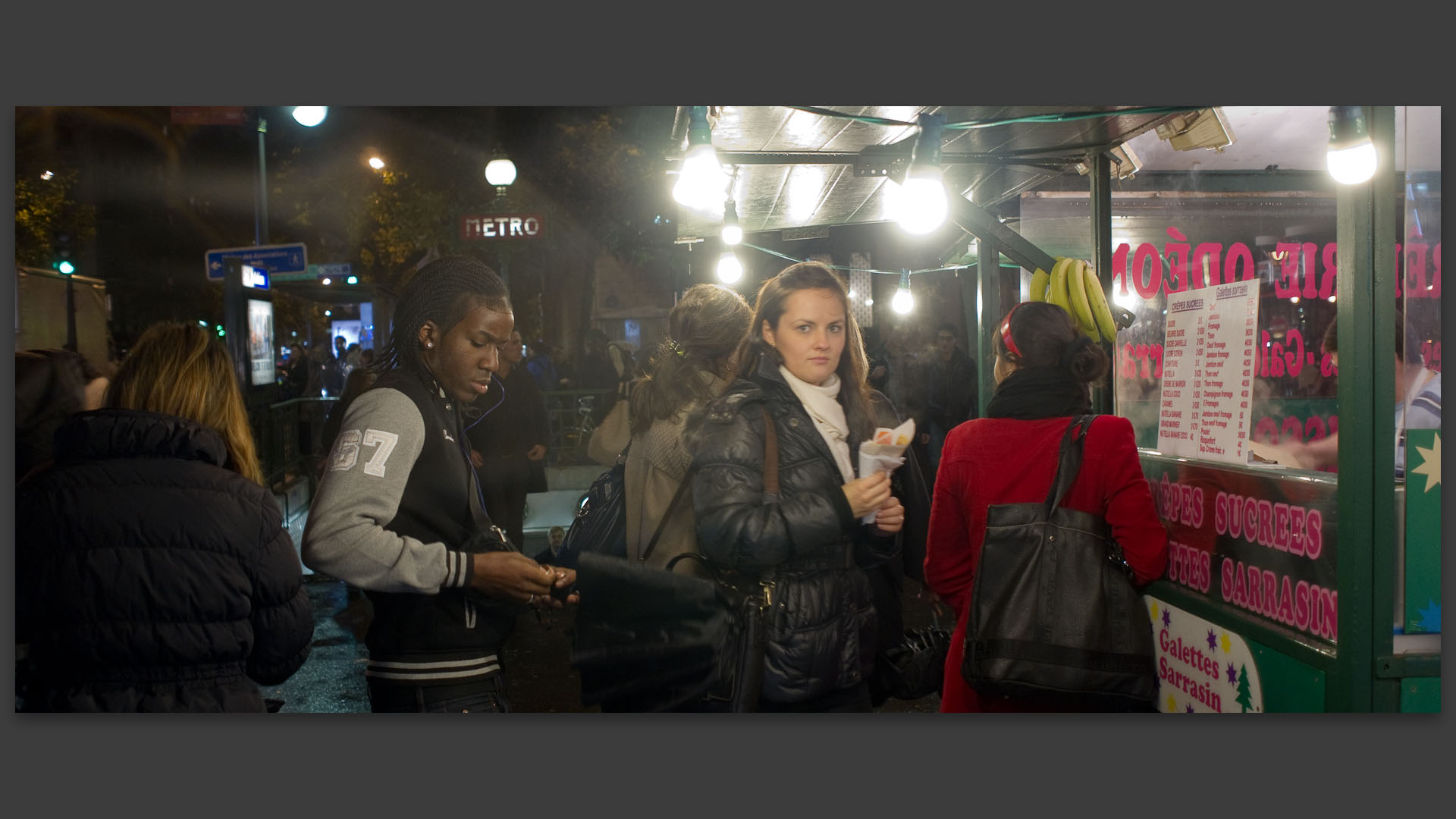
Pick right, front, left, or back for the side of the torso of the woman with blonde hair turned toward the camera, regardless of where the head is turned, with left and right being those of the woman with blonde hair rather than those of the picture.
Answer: back

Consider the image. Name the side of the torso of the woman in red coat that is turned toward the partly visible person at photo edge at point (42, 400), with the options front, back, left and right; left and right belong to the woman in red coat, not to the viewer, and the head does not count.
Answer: left

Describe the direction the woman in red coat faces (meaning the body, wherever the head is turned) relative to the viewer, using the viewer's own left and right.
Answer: facing away from the viewer

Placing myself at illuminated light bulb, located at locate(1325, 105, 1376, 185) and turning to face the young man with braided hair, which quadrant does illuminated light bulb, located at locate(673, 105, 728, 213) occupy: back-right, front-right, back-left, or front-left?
front-right

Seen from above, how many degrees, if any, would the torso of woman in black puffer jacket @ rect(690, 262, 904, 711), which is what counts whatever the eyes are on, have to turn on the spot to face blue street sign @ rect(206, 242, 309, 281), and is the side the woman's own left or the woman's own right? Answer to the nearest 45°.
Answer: approximately 180°

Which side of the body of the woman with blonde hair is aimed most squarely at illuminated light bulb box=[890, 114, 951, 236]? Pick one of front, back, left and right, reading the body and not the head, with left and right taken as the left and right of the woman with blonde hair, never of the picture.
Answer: right

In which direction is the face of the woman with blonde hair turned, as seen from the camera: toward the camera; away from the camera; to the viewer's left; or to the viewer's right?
away from the camera

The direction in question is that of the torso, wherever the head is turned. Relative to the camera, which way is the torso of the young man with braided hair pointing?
to the viewer's right

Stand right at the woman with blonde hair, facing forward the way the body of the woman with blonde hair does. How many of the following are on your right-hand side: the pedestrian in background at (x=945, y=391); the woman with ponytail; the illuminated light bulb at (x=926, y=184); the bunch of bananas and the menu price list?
5

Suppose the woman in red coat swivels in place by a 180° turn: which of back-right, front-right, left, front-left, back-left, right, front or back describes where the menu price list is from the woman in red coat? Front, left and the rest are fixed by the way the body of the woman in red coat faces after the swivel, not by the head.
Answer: back-left

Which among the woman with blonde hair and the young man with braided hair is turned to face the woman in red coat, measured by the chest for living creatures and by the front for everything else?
the young man with braided hair

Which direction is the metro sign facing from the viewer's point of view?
toward the camera

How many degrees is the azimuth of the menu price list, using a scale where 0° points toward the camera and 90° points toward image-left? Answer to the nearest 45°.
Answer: approximately 45°

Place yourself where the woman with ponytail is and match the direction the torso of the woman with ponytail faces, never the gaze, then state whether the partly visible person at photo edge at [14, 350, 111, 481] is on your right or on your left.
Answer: on your left

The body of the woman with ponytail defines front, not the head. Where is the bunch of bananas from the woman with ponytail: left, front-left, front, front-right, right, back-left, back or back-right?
front-right

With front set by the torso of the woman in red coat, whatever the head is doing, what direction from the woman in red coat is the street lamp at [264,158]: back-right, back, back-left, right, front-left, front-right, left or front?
left

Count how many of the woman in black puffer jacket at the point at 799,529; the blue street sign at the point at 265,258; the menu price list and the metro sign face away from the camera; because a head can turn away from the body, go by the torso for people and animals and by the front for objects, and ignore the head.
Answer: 0
